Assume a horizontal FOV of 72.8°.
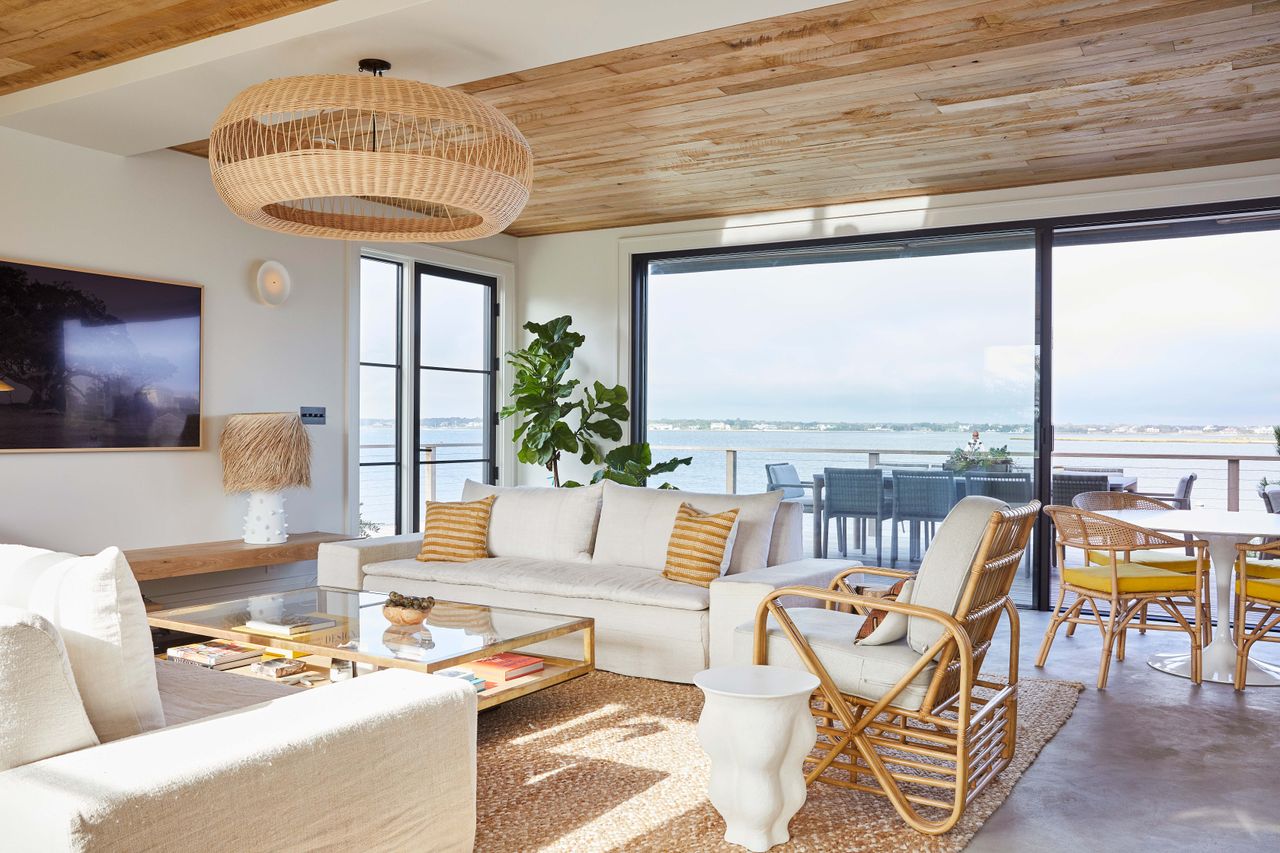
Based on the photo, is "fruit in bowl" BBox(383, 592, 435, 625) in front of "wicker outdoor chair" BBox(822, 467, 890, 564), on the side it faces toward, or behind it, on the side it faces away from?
behind

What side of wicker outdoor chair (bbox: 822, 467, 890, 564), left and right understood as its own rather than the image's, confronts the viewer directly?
back

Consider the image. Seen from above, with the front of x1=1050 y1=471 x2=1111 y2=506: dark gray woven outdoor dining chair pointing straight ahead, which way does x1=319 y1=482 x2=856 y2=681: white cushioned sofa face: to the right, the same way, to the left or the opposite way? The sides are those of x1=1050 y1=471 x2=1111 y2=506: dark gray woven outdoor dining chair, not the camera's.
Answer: the opposite way

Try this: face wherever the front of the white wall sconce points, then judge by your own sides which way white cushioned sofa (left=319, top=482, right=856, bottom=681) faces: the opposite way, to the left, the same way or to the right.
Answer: to the right

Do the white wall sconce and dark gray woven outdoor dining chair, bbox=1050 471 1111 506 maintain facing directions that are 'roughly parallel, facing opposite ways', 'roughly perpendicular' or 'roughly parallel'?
roughly perpendicular

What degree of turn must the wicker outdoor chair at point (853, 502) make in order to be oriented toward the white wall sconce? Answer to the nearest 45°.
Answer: approximately 135° to its left

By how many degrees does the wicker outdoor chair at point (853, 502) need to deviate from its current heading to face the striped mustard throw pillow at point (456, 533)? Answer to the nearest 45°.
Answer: approximately 135° to its left

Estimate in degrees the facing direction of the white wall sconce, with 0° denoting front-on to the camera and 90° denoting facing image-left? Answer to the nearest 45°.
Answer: approximately 315°

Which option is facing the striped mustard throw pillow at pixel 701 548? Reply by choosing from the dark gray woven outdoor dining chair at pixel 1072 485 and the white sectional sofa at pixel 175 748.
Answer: the white sectional sofa

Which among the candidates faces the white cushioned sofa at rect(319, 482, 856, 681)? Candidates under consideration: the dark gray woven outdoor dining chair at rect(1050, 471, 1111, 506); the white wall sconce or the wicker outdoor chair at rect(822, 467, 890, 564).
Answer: the white wall sconce

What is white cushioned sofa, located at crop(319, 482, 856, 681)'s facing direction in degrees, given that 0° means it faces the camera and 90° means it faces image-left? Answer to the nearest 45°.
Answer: approximately 45°

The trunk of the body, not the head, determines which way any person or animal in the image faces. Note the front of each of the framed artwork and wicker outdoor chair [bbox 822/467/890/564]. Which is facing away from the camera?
the wicker outdoor chair

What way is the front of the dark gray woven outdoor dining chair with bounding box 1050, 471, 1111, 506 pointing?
away from the camera

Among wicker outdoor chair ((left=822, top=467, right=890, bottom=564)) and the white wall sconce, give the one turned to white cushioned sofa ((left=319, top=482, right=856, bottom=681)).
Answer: the white wall sconce
